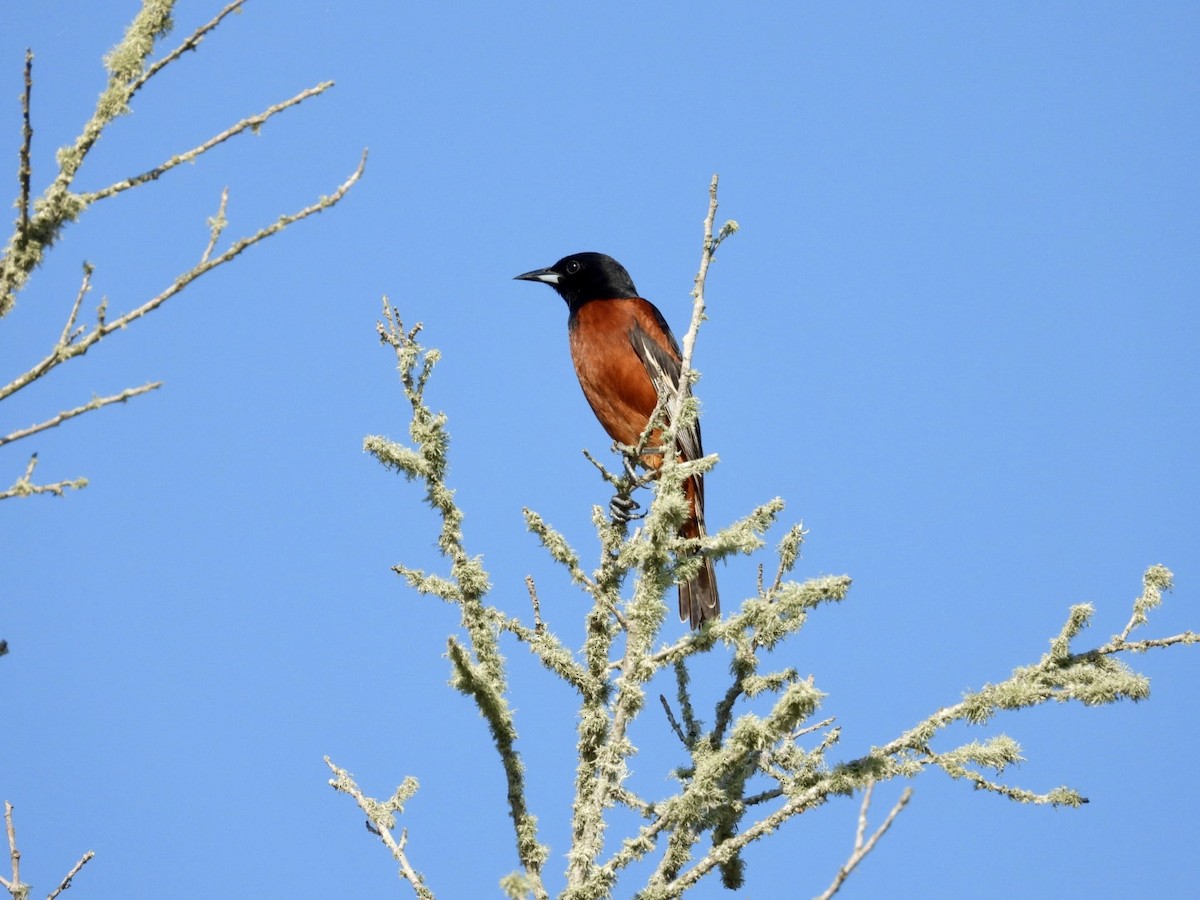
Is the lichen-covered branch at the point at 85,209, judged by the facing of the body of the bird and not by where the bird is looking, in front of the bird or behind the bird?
in front

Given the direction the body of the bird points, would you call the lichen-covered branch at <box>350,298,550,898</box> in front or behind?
in front

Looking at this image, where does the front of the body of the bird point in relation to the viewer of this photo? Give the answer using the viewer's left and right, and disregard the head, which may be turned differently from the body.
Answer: facing the viewer and to the left of the viewer
